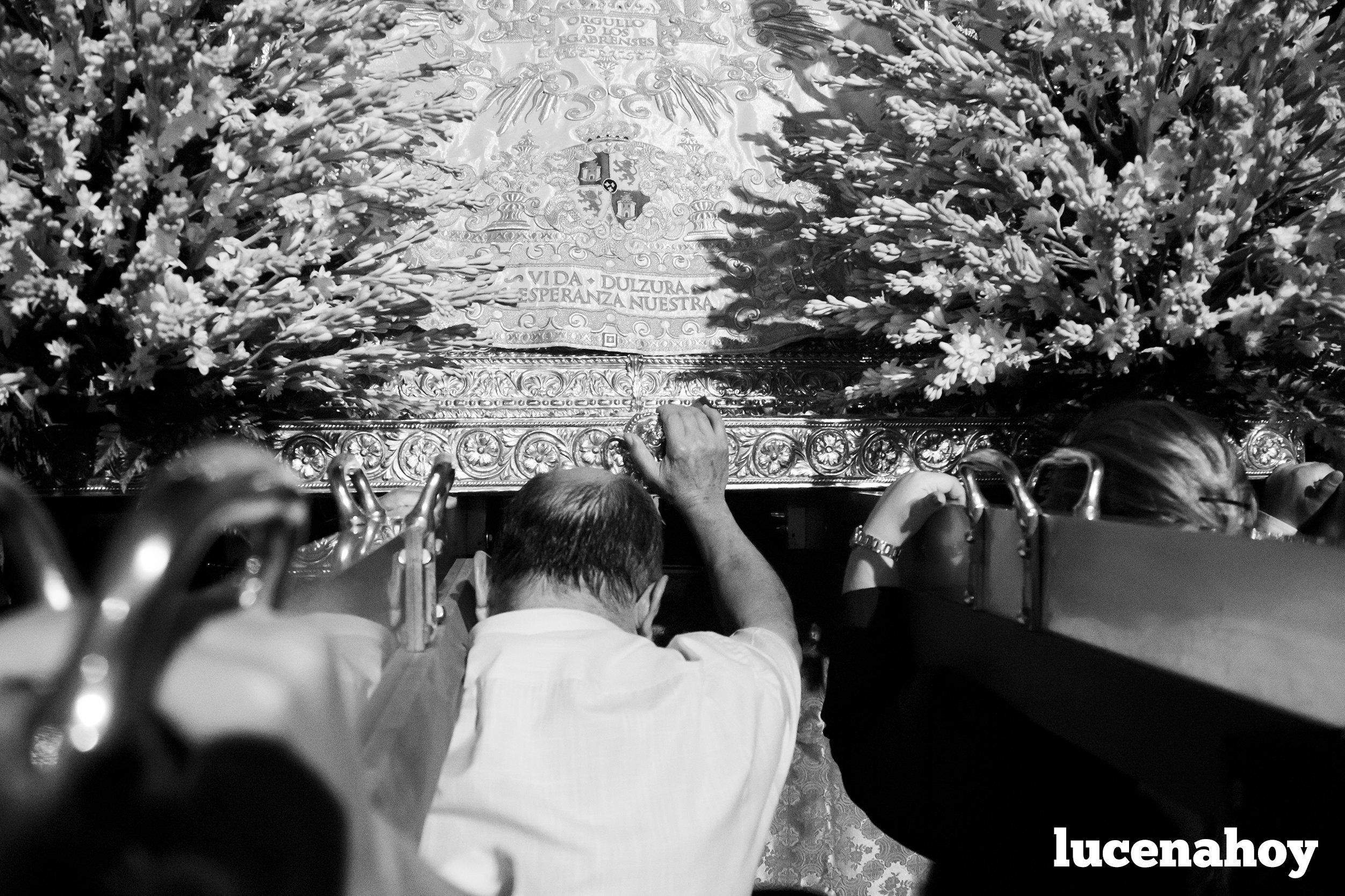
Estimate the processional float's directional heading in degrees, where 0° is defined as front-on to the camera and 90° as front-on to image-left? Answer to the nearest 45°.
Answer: approximately 180°

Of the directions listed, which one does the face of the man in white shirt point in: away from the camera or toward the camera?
away from the camera
